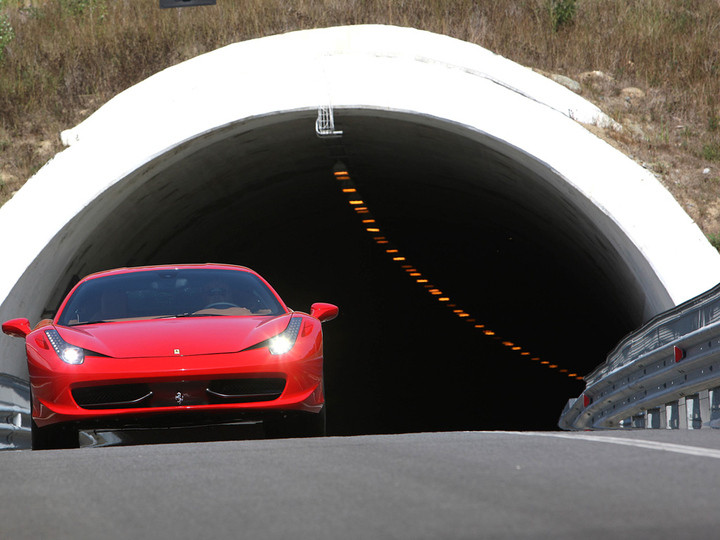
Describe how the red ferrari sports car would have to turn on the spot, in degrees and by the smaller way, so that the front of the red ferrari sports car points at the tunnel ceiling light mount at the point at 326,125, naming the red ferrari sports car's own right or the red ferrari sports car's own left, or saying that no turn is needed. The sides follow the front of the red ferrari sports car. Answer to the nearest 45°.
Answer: approximately 180°

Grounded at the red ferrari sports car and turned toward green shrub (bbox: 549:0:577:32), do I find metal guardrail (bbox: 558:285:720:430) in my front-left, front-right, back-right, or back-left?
front-right

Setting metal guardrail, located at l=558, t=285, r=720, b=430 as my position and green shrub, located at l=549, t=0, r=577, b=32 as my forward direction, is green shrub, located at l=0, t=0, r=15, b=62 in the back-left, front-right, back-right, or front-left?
front-left

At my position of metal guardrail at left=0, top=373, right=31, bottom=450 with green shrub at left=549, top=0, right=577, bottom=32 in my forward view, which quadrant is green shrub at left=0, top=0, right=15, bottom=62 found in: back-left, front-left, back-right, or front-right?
front-left

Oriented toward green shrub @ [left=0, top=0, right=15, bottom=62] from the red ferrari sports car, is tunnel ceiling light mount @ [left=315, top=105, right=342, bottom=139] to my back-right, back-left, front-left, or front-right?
front-right

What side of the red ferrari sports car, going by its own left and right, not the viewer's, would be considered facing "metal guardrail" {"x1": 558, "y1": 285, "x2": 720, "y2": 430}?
left

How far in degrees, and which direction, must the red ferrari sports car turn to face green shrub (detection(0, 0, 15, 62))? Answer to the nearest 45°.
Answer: approximately 180°

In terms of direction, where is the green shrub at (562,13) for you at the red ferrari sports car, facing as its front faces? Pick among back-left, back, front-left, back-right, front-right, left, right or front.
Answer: back-left

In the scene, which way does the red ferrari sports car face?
toward the camera

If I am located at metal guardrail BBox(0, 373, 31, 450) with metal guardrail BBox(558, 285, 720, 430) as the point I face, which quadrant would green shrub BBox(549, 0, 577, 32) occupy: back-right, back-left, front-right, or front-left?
front-left

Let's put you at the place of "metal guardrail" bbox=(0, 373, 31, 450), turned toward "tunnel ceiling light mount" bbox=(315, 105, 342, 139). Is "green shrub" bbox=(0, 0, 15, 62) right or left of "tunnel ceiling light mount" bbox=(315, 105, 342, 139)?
left
